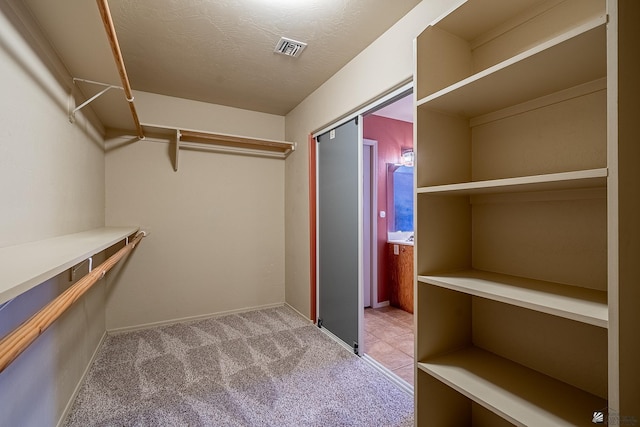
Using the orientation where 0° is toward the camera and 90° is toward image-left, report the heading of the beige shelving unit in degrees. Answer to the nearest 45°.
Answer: approximately 45°

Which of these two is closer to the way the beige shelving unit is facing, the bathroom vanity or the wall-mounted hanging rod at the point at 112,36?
the wall-mounted hanging rod

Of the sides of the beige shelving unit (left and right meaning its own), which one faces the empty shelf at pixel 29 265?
front

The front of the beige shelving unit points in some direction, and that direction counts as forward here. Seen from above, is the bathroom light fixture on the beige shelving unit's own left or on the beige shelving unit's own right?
on the beige shelving unit's own right

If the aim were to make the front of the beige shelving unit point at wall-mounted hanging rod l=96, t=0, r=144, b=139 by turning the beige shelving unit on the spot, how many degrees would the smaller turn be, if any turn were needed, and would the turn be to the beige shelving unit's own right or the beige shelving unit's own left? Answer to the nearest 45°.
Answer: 0° — it already faces it

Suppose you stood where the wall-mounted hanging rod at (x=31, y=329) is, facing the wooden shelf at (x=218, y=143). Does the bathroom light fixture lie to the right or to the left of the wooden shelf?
right

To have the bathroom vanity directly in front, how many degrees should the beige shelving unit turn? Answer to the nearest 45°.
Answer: approximately 90° to its right

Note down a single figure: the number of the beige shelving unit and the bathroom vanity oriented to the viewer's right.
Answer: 0

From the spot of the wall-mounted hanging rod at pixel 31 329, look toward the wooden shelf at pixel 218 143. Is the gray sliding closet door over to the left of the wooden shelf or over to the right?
right

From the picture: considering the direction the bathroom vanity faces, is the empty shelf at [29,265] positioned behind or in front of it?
in front

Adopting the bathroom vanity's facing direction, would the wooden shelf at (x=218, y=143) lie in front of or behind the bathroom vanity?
in front
